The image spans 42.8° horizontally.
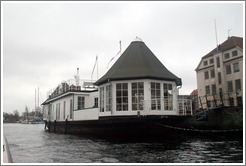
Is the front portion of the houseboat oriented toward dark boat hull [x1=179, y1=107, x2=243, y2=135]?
no

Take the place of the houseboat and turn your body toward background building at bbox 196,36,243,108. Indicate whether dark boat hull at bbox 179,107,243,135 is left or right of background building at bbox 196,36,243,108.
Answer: right
